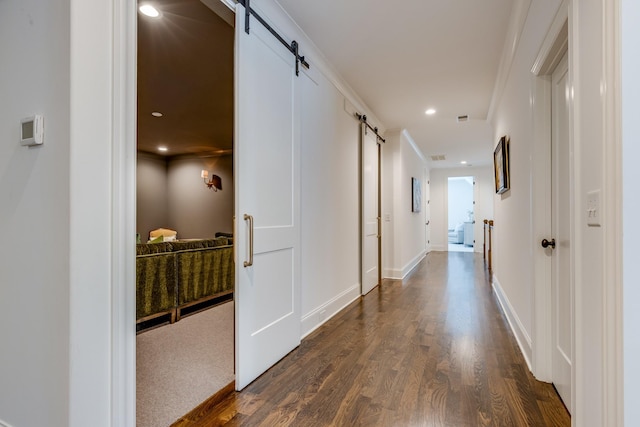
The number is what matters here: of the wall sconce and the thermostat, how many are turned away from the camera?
0

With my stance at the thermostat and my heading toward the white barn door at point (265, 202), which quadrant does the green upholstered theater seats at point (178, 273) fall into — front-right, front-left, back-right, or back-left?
front-left

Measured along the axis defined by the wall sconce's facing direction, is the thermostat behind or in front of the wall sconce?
in front

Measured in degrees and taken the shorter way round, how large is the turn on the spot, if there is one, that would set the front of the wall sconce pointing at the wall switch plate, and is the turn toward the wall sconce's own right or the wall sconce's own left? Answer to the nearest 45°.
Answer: approximately 45° to the wall sconce's own left

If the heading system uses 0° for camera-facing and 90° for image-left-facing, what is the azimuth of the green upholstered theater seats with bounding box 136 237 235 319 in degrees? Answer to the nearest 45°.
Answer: approximately 135°

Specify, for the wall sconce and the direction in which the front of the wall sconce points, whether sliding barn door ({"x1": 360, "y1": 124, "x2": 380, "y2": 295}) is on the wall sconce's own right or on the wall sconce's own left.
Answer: on the wall sconce's own left

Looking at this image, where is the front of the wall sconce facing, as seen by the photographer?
facing the viewer and to the left of the viewer

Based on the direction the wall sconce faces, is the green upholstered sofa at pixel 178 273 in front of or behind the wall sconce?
in front
